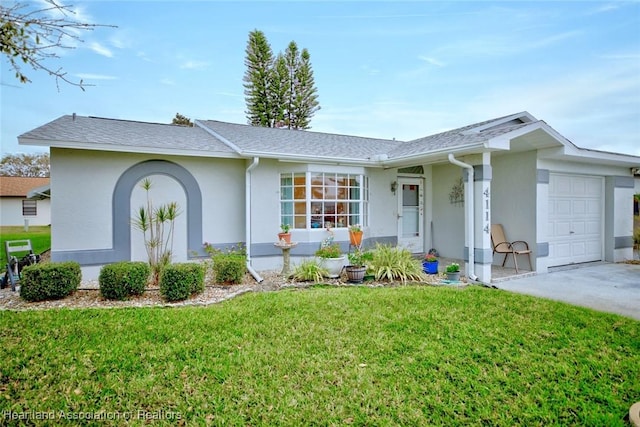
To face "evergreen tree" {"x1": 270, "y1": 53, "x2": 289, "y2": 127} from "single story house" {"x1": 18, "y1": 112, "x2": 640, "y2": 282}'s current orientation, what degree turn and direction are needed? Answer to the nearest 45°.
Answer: approximately 180°

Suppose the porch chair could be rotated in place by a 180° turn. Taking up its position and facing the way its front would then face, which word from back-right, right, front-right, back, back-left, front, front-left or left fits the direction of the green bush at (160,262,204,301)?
left

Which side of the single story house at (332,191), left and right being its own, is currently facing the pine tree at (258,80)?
back

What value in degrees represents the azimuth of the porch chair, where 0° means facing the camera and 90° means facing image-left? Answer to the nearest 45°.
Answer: approximately 315°

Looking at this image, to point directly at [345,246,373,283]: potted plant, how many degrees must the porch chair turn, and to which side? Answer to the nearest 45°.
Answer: approximately 90° to its right

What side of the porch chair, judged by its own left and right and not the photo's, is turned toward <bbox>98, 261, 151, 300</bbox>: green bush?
right

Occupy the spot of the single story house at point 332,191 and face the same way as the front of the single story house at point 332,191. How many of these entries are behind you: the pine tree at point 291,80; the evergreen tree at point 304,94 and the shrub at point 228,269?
2

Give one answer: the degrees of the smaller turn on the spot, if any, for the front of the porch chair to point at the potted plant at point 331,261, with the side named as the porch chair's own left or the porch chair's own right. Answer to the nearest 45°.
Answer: approximately 90° to the porch chair's own right

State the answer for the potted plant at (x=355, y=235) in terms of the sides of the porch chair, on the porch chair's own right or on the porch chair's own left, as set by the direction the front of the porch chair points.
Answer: on the porch chair's own right

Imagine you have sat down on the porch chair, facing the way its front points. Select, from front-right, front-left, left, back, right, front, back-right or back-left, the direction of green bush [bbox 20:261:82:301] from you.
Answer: right

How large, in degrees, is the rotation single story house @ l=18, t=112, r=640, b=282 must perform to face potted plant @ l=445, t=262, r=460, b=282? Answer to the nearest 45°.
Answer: approximately 45° to its left

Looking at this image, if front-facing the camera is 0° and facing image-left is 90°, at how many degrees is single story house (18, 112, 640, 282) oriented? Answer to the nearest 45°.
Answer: approximately 0°
